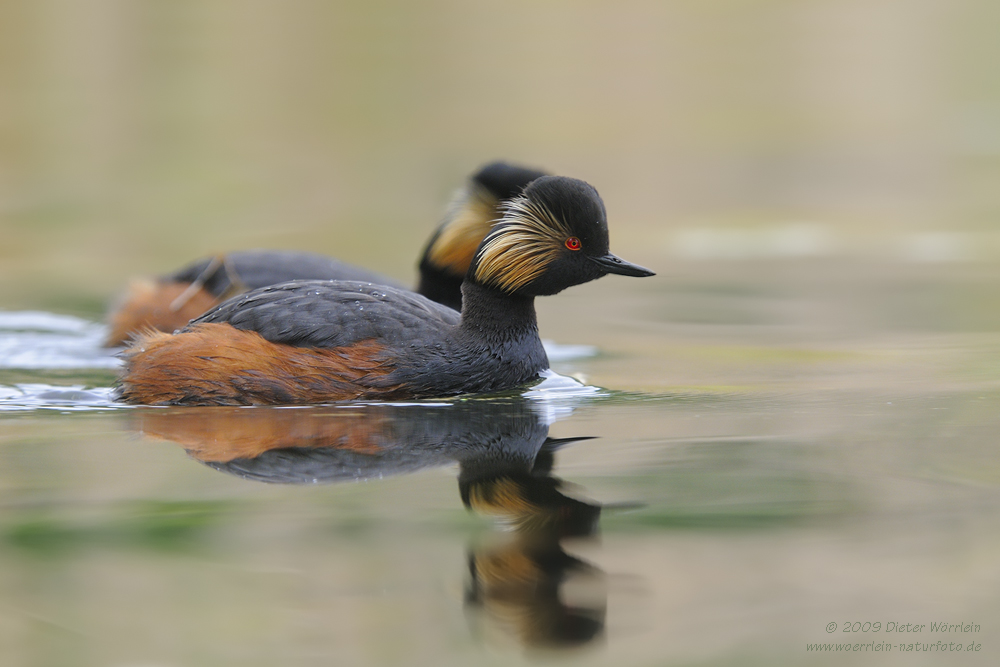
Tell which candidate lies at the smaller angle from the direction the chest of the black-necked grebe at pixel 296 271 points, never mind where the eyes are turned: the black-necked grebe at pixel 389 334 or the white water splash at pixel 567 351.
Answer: the white water splash

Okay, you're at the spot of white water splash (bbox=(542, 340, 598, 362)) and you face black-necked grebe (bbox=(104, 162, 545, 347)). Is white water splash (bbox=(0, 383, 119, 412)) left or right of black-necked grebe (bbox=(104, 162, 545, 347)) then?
left

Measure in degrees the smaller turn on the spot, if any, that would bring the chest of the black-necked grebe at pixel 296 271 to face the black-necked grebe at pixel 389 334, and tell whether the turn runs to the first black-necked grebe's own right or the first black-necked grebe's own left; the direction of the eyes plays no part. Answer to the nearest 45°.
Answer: approximately 90° to the first black-necked grebe's own right

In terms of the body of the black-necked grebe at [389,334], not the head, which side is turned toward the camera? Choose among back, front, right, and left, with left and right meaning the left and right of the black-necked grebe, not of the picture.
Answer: right

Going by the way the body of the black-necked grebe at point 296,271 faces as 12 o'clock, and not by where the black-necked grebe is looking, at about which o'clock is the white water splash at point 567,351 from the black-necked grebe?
The white water splash is roughly at 1 o'clock from the black-necked grebe.

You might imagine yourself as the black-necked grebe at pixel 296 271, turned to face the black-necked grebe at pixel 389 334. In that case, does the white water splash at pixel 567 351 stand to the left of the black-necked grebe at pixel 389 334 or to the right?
left

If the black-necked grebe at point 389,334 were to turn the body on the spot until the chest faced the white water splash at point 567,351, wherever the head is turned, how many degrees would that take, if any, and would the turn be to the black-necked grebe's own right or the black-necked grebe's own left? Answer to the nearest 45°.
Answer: approximately 45° to the black-necked grebe's own left

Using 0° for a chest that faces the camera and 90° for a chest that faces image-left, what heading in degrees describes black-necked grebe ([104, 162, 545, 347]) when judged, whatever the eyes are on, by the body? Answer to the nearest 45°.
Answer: approximately 270°

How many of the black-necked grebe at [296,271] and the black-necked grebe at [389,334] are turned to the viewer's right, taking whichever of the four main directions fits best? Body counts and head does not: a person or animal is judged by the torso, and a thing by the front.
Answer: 2

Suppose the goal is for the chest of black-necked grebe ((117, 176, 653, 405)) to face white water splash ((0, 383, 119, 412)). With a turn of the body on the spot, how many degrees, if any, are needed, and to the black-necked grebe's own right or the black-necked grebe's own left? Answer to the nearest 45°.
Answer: approximately 180°
